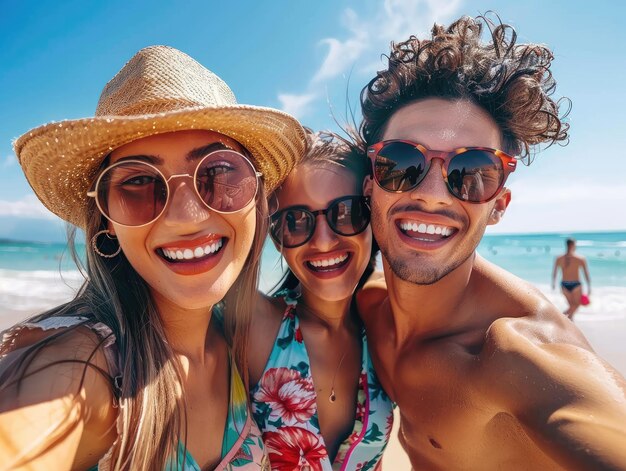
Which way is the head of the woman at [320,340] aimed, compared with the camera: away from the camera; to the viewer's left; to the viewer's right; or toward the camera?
toward the camera

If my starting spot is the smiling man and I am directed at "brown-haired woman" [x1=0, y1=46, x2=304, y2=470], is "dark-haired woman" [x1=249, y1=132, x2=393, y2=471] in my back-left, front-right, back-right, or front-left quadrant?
front-right

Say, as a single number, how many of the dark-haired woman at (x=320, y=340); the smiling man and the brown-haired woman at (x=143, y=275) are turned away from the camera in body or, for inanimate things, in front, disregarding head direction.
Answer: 0

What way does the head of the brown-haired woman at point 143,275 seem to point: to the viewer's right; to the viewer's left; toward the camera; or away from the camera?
toward the camera

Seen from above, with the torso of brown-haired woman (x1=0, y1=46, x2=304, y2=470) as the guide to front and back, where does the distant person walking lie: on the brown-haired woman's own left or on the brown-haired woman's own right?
on the brown-haired woman's own left

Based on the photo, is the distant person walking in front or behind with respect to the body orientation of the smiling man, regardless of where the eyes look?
behind

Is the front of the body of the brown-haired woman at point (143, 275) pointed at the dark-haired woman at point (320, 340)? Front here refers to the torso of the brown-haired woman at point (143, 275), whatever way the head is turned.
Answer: no

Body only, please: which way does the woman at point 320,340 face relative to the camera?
toward the camera

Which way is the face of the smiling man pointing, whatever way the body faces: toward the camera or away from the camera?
toward the camera

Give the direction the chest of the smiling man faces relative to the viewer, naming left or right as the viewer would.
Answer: facing the viewer and to the left of the viewer
